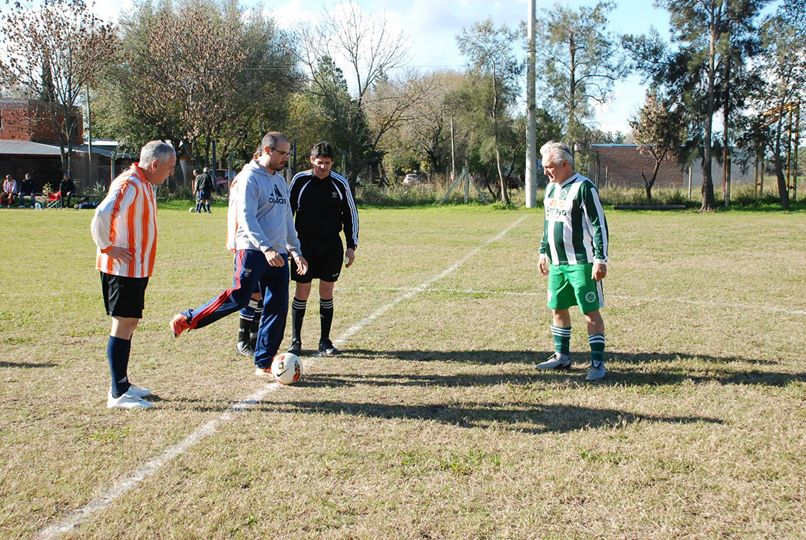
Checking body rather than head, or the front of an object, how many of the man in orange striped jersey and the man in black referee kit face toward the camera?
1

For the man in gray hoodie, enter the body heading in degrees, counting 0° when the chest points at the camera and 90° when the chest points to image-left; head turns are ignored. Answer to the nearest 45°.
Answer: approximately 315°

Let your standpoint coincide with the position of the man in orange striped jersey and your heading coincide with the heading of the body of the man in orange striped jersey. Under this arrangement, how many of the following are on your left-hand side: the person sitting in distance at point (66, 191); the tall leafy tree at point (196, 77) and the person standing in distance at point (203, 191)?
3

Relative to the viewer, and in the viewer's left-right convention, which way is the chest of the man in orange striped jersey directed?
facing to the right of the viewer

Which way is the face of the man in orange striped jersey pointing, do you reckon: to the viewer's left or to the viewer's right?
to the viewer's right

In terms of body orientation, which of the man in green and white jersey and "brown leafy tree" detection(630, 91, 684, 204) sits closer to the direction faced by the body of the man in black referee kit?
the man in green and white jersey

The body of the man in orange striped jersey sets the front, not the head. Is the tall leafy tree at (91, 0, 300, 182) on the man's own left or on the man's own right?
on the man's own left

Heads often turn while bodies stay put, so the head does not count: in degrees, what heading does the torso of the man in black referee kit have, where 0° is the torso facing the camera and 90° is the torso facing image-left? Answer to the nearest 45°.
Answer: approximately 0°

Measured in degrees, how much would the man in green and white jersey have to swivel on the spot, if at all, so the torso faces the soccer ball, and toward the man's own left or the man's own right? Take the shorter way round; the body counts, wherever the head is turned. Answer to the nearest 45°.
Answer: approximately 45° to the man's own right
